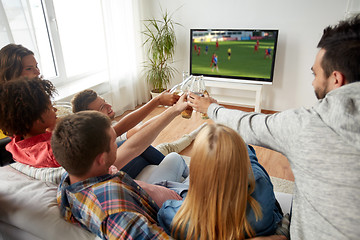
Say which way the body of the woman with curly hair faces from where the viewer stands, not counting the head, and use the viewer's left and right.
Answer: facing away from the viewer and to the right of the viewer

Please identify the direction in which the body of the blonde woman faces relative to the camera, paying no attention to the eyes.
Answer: away from the camera

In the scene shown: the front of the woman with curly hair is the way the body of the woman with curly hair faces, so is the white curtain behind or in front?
in front

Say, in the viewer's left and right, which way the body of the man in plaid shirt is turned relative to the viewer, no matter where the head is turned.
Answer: facing away from the viewer and to the right of the viewer

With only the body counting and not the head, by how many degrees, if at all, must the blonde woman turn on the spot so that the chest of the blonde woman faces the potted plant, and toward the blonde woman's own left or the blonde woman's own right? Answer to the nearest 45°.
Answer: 0° — they already face it

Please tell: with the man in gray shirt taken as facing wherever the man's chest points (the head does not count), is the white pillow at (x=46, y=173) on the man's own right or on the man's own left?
on the man's own left

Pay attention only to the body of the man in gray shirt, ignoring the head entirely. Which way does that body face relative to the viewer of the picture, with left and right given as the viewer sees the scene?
facing away from the viewer and to the left of the viewer

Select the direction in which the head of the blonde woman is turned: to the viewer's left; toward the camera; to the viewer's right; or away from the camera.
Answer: away from the camera

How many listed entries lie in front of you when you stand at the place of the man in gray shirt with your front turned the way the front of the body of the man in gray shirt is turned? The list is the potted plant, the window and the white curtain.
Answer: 3

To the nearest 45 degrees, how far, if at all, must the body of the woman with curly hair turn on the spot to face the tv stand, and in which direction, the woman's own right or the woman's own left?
0° — they already face it

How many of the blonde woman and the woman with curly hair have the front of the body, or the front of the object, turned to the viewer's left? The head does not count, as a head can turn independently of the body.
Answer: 0

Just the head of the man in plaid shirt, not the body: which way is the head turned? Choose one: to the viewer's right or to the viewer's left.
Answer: to the viewer's right

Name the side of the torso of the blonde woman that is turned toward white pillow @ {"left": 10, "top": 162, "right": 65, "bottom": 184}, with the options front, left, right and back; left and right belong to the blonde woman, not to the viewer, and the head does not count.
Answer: left
